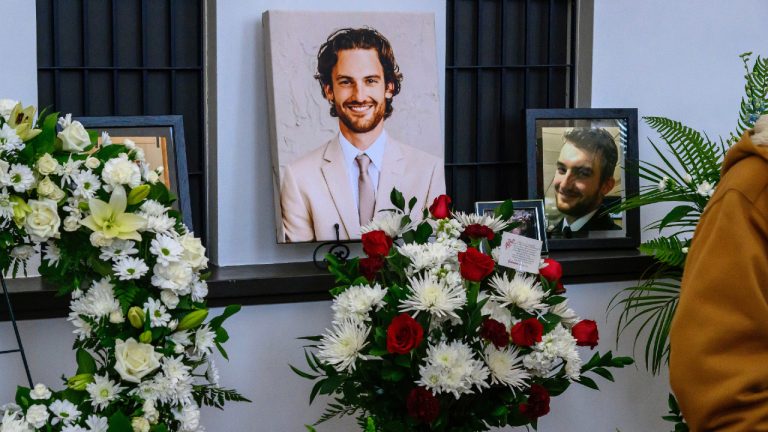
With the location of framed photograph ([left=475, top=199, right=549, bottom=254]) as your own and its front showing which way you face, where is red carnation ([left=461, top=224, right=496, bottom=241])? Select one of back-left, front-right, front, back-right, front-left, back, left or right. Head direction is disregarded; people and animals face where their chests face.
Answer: front

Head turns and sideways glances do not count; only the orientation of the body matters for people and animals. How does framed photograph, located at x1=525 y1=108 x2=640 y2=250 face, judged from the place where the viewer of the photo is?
facing the viewer

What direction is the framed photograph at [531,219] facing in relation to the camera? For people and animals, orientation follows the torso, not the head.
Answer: toward the camera

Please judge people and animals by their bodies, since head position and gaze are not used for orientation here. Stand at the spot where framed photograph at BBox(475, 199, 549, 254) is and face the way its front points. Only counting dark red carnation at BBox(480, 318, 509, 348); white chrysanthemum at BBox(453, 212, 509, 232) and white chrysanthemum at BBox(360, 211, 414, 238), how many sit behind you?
0

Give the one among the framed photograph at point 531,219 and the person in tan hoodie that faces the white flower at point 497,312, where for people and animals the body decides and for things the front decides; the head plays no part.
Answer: the framed photograph

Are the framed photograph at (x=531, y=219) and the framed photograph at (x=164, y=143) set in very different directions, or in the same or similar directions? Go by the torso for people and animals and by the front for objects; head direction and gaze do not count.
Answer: same or similar directions

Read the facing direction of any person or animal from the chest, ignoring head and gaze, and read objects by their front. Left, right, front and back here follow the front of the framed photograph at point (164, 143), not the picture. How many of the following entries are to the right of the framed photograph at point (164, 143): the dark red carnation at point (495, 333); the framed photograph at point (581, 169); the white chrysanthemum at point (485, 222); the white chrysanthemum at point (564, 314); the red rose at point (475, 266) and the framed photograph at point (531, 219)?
0

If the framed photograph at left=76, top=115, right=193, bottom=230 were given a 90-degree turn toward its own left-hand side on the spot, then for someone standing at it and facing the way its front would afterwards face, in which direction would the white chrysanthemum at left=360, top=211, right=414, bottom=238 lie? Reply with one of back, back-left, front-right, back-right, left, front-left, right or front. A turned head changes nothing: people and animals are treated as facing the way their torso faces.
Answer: front-right

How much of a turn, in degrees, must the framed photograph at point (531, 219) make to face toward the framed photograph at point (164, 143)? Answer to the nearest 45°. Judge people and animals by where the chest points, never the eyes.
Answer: approximately 45° to its right

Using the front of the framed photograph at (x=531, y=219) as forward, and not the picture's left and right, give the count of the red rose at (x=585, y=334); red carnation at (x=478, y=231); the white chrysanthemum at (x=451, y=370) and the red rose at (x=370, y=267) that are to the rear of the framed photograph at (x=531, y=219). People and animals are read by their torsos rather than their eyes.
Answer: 0

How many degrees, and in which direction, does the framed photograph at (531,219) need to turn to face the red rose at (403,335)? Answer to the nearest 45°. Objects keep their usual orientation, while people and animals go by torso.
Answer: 0° — it already faces it

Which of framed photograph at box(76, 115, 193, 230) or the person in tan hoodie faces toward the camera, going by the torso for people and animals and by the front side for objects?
the framed photograph

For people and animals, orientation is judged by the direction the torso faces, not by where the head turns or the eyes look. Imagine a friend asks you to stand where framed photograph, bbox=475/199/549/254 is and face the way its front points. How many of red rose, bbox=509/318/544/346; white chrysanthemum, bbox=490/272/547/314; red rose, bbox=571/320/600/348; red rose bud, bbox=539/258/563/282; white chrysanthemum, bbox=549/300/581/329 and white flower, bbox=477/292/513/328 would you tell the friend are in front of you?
6

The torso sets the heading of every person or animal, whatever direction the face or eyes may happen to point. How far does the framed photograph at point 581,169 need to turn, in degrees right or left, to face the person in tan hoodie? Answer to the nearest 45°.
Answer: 0° — it already faces them
